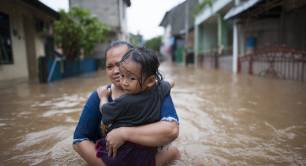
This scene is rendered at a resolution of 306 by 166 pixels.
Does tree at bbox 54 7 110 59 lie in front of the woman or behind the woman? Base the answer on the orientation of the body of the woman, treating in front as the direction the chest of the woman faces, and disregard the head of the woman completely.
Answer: behind

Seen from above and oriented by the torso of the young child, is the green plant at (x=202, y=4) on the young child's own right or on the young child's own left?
on the young child's own right

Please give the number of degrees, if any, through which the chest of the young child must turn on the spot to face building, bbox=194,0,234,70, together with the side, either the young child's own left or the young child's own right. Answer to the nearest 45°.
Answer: approximately 45° to the young child's own right

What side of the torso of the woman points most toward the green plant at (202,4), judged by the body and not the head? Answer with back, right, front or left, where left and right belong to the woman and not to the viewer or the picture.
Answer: back

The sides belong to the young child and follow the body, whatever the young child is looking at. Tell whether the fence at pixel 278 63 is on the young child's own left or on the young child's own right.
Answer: on the young child's own right

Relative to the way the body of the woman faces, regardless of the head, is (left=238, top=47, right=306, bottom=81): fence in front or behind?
behind

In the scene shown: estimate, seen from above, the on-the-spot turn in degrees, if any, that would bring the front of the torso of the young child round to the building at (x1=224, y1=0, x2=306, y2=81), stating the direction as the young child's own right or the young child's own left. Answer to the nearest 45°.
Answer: approximately 90° to the young child's own right

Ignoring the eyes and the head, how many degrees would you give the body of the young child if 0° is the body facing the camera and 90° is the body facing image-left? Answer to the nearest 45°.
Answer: approximately 135°

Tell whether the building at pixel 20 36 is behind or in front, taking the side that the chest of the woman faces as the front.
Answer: behind
